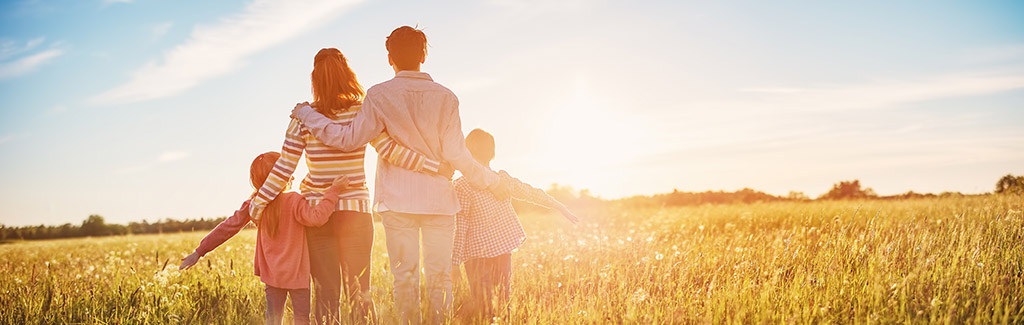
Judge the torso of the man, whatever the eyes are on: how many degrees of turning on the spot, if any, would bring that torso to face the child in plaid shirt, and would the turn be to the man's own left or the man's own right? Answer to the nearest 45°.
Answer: approximately 45° to the man's own right

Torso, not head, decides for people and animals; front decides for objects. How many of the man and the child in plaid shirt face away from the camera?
2

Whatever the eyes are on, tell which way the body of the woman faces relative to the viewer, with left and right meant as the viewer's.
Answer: facing away from the viewer

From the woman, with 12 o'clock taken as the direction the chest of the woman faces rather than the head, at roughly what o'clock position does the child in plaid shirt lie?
The child in plaid shirt is roughly at 2 o'clock from the woman.

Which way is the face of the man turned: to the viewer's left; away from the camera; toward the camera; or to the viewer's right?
away from the camera

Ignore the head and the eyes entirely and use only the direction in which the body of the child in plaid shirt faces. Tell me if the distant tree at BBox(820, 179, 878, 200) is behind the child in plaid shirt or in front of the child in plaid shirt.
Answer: in front

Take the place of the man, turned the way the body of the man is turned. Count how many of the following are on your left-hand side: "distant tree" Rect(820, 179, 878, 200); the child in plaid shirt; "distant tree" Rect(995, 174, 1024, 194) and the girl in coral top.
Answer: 1

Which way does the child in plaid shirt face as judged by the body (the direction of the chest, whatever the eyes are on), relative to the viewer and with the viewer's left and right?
facing away from the viewer

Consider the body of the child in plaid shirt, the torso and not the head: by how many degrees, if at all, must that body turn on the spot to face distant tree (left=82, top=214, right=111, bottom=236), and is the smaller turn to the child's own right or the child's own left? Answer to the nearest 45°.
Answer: approximately 45° to the child's own left

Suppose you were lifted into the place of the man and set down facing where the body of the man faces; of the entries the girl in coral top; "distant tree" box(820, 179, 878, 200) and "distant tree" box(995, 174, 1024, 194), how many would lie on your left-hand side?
1

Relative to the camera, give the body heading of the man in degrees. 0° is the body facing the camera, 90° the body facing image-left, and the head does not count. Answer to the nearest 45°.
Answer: approximately 180°

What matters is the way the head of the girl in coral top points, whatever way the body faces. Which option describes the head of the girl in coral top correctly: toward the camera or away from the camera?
away from the camera

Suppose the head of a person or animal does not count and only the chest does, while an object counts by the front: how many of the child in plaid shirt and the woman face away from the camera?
2

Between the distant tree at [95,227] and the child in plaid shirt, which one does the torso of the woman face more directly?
the distant tree
